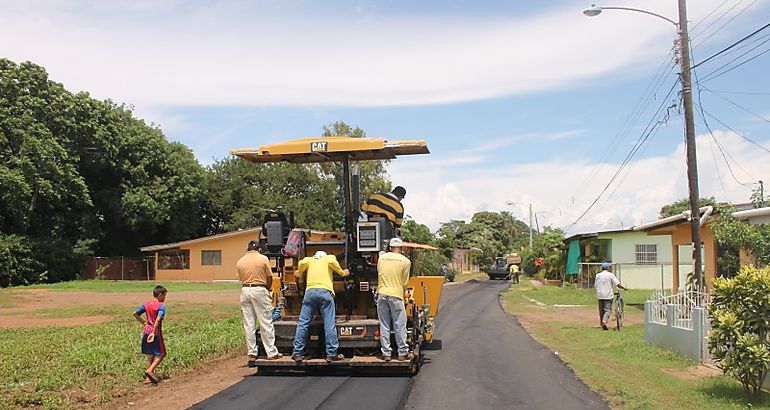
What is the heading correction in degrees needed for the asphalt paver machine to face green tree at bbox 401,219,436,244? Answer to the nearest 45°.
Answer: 0° — it already faces it

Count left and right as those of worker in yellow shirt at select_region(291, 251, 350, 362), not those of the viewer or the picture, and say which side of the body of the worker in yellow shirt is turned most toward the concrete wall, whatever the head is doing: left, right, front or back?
right

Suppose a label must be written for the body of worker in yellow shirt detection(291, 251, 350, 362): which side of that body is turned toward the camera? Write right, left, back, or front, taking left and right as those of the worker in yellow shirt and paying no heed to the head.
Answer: back

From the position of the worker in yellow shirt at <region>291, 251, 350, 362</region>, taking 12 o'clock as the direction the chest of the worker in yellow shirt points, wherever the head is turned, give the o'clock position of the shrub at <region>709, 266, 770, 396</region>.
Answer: The shrub is roughly at 4 o'clock from the worker in yellow shirt.

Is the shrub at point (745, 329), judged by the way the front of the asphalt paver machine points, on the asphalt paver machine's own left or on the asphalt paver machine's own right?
on the asphalt paver machine's own right

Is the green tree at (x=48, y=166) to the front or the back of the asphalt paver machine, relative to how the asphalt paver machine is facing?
to the front

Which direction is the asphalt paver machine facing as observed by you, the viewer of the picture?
facing away from the viewer

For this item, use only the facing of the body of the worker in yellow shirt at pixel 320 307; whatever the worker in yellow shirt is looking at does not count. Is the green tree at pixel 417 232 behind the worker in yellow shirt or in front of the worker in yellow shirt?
in front

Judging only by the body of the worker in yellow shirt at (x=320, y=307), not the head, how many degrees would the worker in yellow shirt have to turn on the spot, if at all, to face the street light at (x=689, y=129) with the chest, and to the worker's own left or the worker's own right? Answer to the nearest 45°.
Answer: approximately 45° to the worker's own right

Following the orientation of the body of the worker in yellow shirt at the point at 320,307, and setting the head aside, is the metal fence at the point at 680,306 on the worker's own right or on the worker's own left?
on the worker's own right
